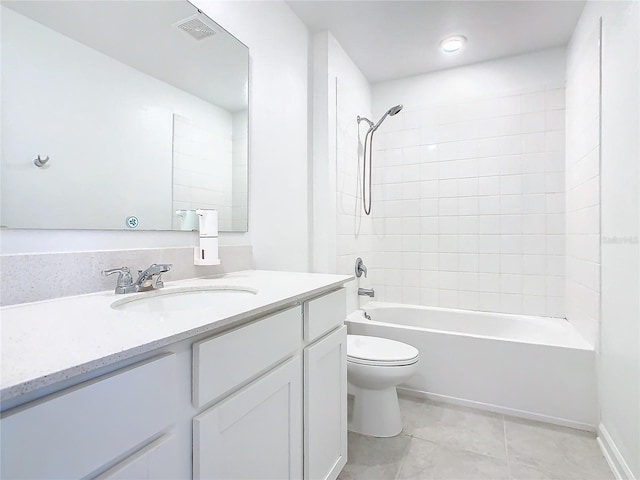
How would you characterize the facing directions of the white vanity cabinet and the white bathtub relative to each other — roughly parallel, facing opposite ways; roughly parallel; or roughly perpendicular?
roughly perpendicular

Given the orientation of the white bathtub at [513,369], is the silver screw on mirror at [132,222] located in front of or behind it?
in front

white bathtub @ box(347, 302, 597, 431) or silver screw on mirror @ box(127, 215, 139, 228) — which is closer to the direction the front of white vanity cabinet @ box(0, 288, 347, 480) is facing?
the white bathtub

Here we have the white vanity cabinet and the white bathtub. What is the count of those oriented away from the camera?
0

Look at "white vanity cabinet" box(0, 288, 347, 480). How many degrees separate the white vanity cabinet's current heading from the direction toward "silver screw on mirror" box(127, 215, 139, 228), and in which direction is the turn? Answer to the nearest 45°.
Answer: approximately 135° to its left

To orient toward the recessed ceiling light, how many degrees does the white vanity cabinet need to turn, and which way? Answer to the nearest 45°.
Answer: approximately 90° to its left

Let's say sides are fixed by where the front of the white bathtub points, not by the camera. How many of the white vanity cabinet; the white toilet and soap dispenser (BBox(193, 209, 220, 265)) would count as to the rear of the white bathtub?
0

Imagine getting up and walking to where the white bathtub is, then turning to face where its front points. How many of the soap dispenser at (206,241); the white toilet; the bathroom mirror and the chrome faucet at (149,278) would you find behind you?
0

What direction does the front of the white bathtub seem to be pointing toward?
toward the camera

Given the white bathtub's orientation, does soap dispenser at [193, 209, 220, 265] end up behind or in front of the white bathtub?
in front

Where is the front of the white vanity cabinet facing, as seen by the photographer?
facing the viewer and to the right of the viewer

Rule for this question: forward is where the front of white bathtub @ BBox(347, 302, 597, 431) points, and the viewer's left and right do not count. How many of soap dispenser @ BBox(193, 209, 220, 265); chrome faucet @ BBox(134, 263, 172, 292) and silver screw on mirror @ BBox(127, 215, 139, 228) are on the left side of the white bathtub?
0
